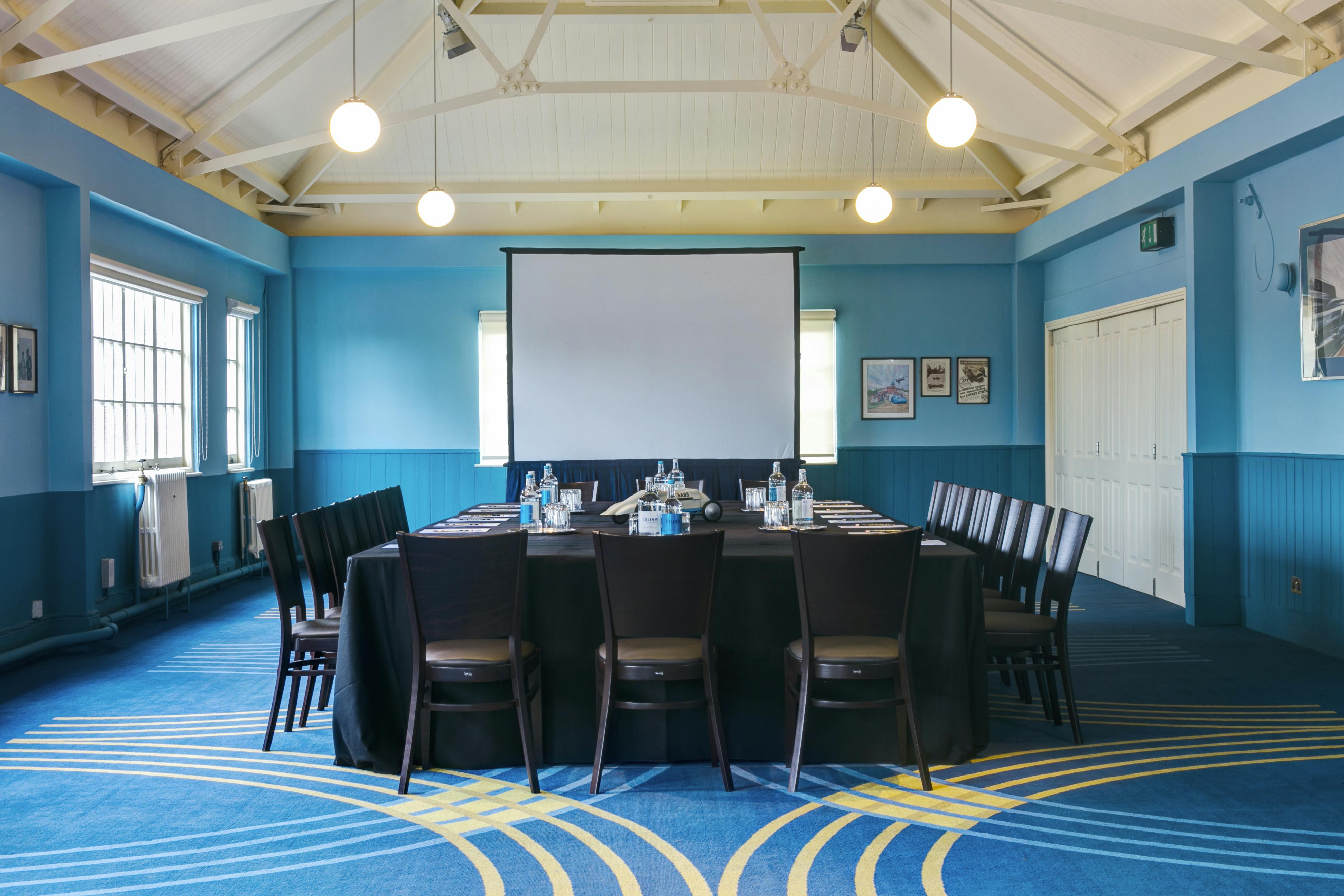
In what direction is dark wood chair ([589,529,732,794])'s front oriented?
away from the camera

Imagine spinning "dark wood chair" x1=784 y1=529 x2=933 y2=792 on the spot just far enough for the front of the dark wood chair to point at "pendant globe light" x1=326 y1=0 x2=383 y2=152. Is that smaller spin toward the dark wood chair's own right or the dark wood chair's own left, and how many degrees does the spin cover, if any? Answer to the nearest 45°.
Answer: approximately 90° to the dark wood chair's own left

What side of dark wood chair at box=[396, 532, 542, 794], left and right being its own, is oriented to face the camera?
back

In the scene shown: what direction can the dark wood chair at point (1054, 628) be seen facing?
to the viewer's left

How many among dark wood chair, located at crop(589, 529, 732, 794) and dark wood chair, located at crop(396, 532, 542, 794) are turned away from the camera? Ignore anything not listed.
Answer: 2

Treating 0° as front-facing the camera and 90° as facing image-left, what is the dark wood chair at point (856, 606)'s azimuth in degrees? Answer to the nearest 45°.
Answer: approximately 180°

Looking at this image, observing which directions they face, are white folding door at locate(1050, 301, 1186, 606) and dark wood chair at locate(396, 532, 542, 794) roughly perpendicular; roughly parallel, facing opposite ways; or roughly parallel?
roughly perpendicular

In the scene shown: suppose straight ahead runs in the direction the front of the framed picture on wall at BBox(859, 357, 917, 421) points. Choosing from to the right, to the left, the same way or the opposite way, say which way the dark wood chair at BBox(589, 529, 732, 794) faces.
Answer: the opposite way

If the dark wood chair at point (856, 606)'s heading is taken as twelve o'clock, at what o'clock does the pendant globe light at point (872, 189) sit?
The pendant globe light is roughly at 12 o'clock from the dark wood chair.

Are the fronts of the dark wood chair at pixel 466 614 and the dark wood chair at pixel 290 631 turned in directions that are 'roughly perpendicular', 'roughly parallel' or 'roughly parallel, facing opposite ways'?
roughly perpendicular

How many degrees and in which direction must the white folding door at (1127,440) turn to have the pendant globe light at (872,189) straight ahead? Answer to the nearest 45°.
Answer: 0° — it already faces it

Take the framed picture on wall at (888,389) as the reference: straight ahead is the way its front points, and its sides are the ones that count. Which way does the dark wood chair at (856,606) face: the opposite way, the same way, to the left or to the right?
the opposite way

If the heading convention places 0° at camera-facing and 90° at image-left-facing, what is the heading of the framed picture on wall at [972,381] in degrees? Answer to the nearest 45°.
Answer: approximately 0°

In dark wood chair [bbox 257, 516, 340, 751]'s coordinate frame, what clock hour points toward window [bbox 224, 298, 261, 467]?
The window is roughly at 9 o'clock from the dark wood chair.
